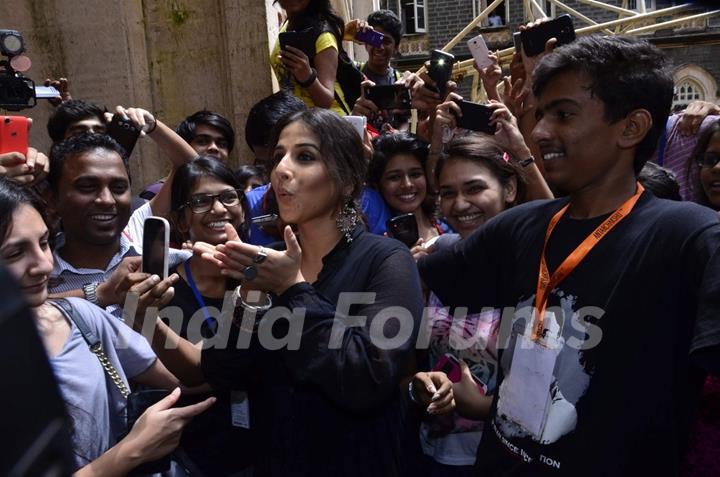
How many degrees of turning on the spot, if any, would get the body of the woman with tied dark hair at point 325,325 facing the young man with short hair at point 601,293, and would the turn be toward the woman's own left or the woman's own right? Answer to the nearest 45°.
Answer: approximately 90° to the woman's own left

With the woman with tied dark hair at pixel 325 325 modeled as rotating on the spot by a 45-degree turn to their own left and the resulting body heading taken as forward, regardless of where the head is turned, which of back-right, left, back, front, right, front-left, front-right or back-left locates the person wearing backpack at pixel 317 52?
back

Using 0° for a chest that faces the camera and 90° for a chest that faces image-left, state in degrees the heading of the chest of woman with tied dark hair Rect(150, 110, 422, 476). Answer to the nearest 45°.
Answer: approximately 45°

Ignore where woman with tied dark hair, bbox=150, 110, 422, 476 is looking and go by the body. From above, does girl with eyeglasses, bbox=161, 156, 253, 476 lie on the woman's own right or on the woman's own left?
on the woman's own right

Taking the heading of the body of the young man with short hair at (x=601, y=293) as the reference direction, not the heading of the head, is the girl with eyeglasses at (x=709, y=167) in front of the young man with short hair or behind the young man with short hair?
behind

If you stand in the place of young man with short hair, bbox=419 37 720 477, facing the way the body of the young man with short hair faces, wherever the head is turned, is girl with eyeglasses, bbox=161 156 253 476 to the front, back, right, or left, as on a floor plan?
right

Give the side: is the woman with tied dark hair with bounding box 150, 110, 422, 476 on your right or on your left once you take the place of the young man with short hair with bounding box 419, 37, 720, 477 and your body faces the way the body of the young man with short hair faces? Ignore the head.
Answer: on your right

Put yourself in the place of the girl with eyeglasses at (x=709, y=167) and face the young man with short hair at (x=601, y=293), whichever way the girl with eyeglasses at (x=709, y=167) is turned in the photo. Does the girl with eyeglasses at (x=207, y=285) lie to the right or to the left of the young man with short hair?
right

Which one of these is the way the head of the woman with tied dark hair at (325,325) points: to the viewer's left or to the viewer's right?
to the viewer's left

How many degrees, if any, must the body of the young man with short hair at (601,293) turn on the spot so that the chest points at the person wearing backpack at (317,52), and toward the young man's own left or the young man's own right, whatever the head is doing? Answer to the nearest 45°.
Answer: approximately 90° to the young man's own right

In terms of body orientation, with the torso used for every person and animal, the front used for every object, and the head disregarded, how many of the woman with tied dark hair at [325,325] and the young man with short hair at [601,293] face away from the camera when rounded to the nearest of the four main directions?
0

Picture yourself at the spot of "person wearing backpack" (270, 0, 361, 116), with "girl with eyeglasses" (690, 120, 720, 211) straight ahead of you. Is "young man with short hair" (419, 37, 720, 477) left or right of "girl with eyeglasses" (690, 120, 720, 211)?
right
